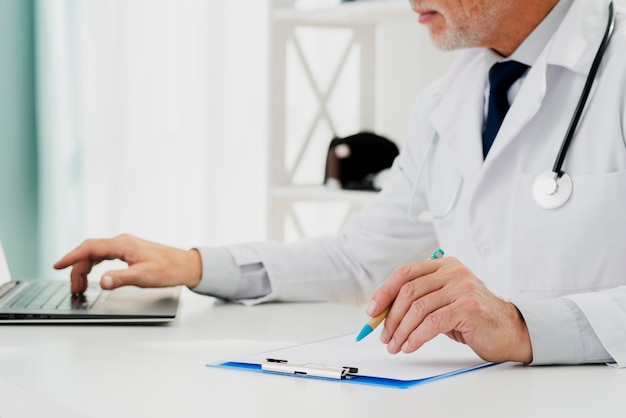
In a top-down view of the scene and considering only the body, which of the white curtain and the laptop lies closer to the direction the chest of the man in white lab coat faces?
the laptop

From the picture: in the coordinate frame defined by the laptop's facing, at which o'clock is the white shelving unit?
The white shelving unit is roughly at 10 o'clock from the laptop.

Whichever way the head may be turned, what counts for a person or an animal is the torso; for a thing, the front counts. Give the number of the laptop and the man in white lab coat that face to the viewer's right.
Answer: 1

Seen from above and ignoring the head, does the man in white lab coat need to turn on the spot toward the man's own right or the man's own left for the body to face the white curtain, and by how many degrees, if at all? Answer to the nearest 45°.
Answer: approximately 90° to the man's own right

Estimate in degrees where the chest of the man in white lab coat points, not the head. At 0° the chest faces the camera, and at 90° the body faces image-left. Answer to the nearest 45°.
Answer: approximately 45°

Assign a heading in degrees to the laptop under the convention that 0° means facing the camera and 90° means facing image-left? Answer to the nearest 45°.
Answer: approximately 270°

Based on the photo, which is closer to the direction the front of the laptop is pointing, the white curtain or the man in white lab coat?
the man in white lab coat
